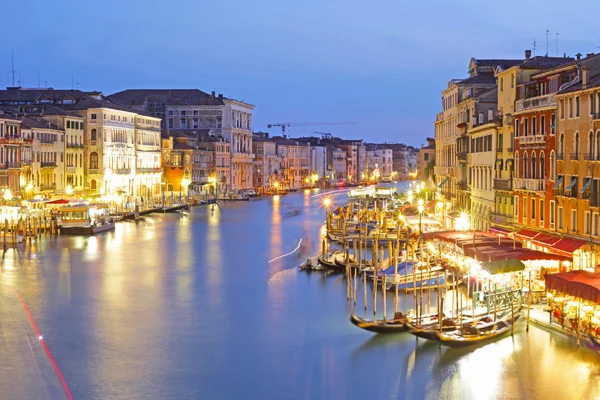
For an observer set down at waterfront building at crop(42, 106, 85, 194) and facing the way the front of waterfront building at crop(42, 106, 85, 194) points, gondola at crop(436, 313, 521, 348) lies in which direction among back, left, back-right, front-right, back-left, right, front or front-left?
front-right

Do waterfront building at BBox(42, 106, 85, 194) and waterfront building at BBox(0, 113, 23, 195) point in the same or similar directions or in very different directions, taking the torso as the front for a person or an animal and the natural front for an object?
same or similar directions

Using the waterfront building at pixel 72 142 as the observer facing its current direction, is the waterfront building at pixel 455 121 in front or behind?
in front

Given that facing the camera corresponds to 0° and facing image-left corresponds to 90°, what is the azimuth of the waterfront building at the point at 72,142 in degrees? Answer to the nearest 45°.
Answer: approximately 315°

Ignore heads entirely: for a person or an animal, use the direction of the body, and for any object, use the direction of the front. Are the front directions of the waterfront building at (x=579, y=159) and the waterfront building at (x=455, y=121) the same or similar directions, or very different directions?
same or similar directions

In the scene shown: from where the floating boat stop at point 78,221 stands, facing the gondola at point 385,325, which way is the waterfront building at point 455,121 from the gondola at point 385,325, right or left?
left

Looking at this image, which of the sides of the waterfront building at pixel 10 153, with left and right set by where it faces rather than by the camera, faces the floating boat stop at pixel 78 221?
front

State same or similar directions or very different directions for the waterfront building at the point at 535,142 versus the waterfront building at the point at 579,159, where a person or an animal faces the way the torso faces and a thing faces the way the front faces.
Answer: same or similar directions

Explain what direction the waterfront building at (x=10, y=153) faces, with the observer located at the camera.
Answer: facing the viewer and to the right of the viewer

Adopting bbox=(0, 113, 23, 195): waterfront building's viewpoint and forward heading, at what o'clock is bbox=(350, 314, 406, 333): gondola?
The gondola is roughly at 1 o'clock from the waterfront building.

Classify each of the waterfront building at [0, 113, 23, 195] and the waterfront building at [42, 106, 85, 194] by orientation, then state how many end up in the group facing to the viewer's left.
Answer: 0

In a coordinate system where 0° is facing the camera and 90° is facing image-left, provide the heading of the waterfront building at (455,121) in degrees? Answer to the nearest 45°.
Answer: approximately 45°

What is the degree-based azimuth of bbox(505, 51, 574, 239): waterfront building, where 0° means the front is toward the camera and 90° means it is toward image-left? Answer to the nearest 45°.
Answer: approximately 45°
